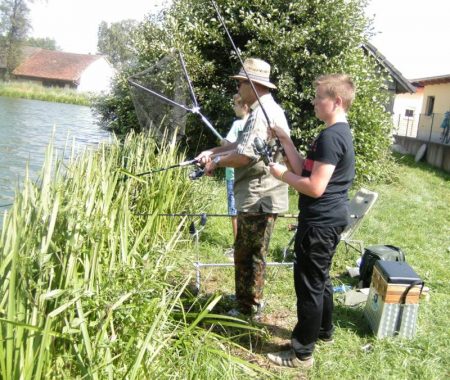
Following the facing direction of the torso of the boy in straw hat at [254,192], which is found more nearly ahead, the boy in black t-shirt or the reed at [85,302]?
the reed

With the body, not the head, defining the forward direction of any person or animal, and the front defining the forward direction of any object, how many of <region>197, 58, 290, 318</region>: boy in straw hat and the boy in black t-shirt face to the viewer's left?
2

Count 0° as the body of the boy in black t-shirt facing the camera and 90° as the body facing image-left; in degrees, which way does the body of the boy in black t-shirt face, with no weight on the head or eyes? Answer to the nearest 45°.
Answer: approximately 90°

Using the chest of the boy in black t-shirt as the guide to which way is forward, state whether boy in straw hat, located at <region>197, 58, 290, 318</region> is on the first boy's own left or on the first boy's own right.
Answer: on the first boy's own right

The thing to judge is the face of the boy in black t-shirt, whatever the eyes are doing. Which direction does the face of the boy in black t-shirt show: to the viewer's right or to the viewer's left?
to the viewer's left

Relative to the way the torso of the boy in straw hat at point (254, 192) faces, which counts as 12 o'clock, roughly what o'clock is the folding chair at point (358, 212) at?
The folding chair is roughly at 4 o'clock from the boy in straw hat.

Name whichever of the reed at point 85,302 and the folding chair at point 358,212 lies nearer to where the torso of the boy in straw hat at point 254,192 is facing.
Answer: the reed

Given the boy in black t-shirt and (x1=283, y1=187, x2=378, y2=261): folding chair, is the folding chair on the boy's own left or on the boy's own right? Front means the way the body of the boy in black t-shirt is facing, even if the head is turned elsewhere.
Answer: on the boy's own right

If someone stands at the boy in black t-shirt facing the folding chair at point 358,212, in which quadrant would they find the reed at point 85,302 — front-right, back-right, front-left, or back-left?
back-left

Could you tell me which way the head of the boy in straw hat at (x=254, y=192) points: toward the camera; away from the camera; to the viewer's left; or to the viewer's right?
to the viewer's left

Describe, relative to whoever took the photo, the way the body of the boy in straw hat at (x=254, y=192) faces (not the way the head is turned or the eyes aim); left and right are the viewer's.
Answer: facing to the left of the viewer

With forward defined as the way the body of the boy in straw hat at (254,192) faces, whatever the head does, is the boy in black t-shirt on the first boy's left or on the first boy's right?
on the first boy's left
